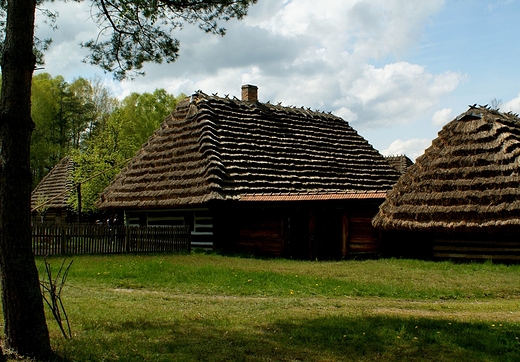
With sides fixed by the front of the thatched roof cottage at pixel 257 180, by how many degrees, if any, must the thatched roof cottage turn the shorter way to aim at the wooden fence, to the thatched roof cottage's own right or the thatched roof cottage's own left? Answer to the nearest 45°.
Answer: approximately 90° to the thatched roof cottage's own right

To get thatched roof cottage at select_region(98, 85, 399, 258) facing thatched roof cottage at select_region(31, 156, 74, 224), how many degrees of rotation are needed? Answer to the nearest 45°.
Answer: approximately 180°

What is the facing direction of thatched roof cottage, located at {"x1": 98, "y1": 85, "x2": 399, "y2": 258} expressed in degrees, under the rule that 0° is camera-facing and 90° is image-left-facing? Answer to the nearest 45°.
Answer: approximately 315°
